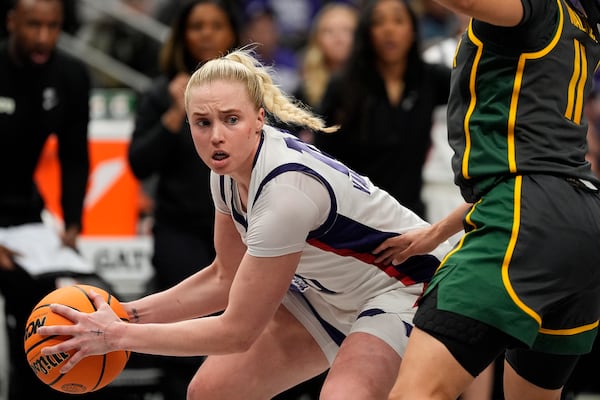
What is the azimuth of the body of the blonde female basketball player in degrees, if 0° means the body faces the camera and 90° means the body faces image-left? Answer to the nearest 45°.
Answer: approximately 45°

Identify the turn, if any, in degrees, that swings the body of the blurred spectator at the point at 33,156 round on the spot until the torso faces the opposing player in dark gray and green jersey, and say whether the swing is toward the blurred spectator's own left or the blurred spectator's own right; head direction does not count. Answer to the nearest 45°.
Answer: approximately 45° to the blurred spectator's own left

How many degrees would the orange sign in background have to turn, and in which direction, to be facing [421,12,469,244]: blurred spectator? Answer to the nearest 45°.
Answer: approximately 45° to its left

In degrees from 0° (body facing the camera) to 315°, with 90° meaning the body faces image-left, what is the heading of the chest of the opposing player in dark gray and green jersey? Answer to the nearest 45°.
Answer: approximately 135°

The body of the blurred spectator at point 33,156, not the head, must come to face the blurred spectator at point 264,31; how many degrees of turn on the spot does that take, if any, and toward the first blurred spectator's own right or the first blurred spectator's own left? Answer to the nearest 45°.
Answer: approximately 135° to the first blurred spectator's own left

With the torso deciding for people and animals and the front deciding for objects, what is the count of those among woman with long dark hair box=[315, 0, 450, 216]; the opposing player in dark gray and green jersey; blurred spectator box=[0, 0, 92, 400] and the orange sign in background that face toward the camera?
3

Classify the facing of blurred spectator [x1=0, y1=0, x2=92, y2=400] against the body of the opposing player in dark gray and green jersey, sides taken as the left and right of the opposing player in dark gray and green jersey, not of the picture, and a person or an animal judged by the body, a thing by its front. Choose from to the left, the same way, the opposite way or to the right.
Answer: the opposite way

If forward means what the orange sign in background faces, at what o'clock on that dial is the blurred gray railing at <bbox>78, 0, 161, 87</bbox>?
The blurred gray railing is roughly at 6 o'clock from the orange sign in background.

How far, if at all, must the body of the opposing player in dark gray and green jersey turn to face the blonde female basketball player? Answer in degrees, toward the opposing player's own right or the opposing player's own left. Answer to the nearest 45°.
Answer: approximately 45° to the opposing player's own left

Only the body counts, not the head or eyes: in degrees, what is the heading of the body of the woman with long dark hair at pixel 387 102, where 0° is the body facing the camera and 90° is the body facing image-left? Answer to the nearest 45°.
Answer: approximately 0°
